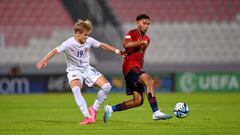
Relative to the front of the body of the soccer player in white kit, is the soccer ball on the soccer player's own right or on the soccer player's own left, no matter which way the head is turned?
on the soccer player's own left

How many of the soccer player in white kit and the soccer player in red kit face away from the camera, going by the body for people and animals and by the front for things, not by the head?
0

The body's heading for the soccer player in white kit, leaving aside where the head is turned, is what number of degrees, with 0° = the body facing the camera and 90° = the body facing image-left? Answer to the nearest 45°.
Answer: approximately 0°

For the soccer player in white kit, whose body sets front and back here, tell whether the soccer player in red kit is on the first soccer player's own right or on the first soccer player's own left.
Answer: on the first soccer player's own left

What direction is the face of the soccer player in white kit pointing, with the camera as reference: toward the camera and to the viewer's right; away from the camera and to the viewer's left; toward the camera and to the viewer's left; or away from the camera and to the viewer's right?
toward the camera and to the viewer's right
